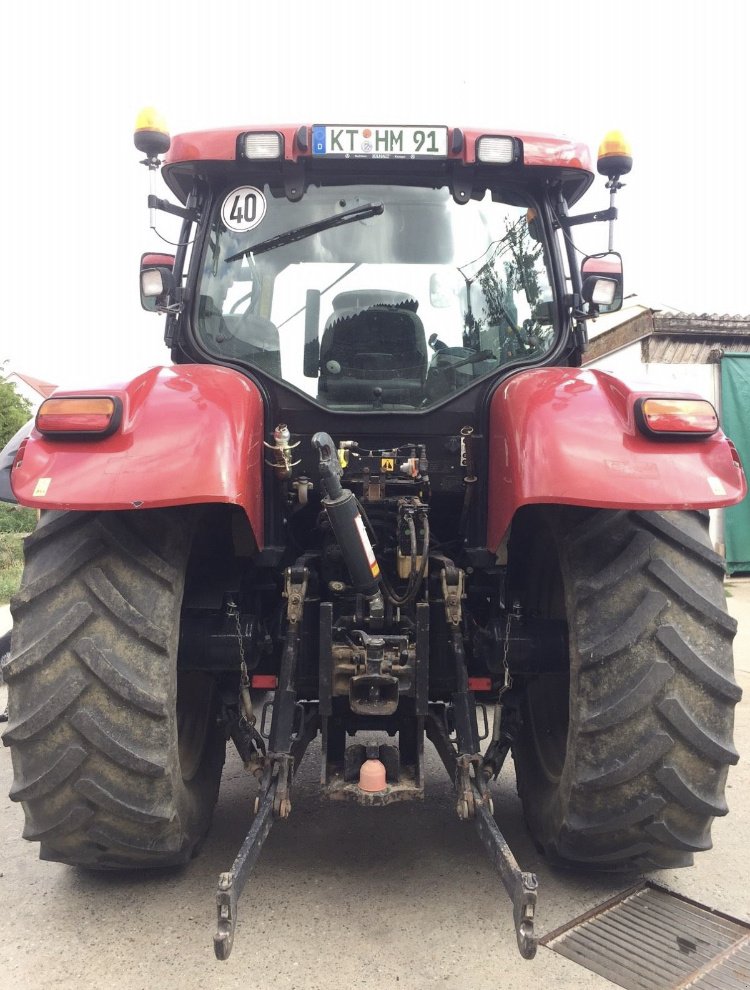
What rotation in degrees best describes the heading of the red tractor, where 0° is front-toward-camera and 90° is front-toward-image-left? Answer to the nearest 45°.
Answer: approximately 180°
